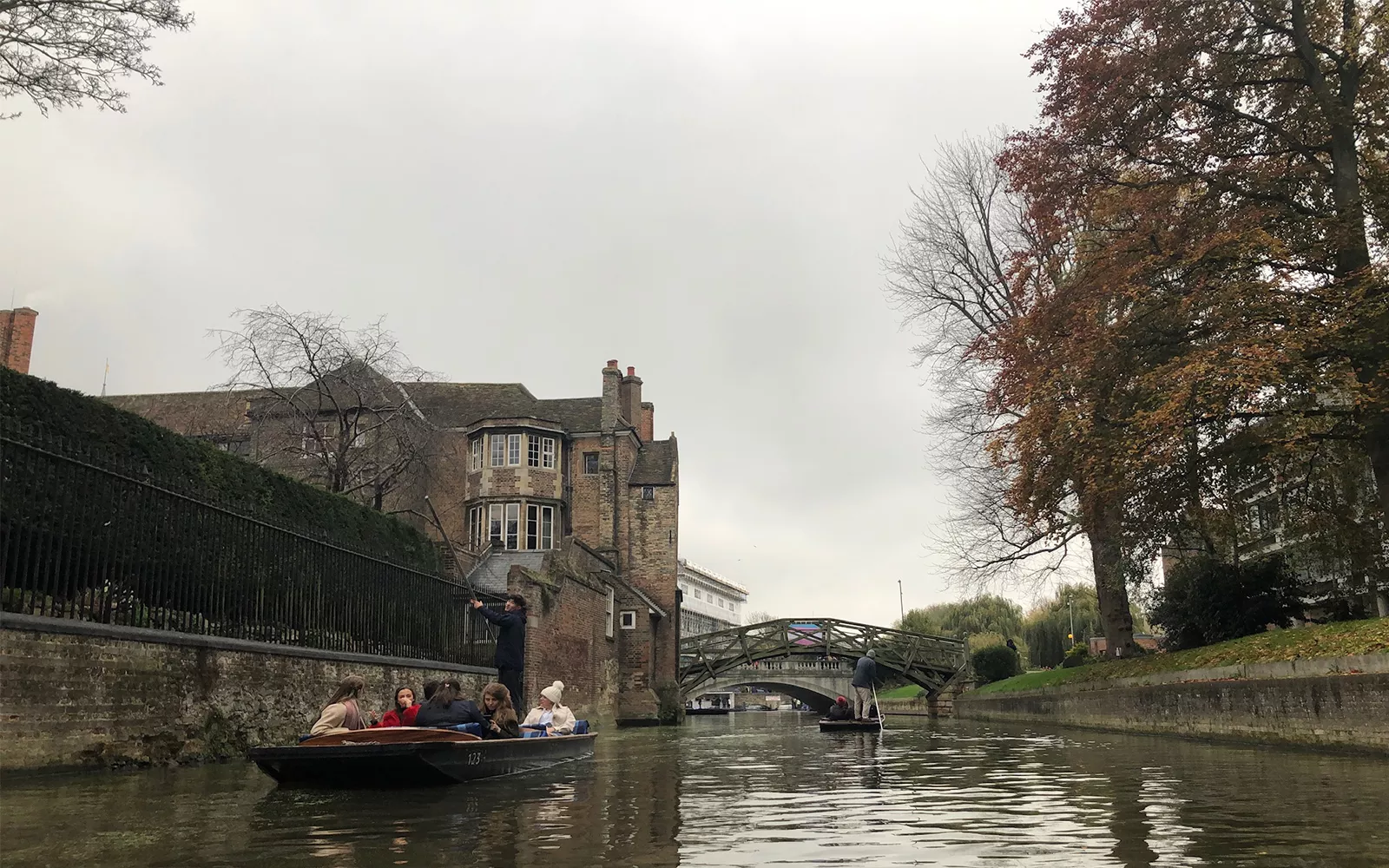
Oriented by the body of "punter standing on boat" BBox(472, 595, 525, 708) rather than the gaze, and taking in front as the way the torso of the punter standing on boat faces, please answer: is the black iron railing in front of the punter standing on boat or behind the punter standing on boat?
in front

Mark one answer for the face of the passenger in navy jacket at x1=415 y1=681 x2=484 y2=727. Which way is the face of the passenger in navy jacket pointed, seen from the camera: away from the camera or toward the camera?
away from the camera

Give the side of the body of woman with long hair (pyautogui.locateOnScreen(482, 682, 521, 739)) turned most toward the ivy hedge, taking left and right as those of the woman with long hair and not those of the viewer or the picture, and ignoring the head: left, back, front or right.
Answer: right

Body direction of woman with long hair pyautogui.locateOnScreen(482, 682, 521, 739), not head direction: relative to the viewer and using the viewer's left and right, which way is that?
facing the viewer and to the left of the viewer

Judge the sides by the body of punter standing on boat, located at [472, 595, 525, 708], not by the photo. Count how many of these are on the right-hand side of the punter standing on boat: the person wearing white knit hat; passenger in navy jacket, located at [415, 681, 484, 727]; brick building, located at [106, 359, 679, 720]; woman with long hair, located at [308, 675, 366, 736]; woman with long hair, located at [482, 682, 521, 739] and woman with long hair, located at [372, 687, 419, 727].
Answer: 1

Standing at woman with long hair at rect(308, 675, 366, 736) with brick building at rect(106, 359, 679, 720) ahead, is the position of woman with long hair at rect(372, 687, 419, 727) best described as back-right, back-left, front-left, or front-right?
front-right

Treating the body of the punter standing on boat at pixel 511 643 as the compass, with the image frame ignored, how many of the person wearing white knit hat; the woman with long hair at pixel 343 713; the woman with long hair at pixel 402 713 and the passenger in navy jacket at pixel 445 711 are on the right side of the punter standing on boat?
0

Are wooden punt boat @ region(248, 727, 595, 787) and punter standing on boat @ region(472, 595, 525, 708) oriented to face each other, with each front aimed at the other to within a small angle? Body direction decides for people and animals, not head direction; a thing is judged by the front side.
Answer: no

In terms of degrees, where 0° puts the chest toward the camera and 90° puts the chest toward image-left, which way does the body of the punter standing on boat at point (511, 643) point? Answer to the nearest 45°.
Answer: approximately 90°

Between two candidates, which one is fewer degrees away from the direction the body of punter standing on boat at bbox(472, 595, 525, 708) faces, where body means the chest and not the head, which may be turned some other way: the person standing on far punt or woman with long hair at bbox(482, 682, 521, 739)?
the woman with long hair

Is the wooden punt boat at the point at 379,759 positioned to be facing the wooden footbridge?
no

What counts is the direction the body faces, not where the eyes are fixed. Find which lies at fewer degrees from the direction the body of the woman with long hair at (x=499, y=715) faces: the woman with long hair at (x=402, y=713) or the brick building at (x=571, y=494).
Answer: the woman with long hair

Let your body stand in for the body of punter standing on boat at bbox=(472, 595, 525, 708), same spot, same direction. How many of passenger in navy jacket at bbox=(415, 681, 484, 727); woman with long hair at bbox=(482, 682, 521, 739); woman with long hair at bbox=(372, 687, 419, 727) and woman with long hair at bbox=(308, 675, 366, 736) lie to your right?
0

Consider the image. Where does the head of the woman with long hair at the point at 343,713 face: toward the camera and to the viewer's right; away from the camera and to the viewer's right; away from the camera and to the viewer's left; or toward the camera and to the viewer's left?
away from the camera and to the viewer's right

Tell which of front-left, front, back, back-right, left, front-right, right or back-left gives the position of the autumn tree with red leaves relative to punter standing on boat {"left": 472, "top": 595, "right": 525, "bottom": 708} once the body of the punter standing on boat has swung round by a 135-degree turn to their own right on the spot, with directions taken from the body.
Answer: front-right

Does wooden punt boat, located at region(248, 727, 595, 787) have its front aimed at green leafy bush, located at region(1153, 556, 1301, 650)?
no

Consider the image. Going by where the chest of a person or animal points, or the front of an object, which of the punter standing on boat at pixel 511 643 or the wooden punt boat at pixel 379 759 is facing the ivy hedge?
the punter standing on boat
